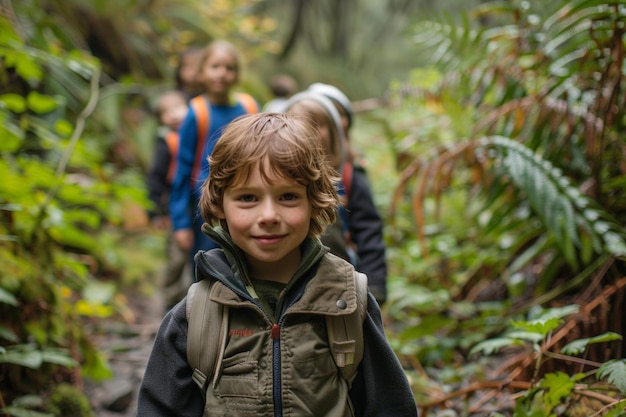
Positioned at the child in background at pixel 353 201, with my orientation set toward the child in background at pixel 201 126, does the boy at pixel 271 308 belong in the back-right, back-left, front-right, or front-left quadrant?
back-left

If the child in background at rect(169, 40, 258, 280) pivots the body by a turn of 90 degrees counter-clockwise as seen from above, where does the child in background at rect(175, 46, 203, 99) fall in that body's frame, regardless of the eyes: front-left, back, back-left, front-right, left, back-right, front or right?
left

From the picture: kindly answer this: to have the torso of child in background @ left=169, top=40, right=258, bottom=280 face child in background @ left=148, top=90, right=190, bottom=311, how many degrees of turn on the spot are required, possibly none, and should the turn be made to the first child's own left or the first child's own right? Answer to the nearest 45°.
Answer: approximately 180°

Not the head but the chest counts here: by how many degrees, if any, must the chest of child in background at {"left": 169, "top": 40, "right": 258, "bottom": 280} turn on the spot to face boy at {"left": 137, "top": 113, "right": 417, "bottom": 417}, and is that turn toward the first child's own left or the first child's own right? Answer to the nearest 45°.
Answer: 0° — they already face them

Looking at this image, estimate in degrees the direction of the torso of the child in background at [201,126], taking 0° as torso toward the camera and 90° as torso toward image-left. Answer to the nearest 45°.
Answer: approximately 0°

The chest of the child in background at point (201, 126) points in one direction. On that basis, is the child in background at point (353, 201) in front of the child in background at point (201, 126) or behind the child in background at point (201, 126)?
in front

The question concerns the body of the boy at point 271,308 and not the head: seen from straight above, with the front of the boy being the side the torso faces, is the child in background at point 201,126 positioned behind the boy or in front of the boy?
behind

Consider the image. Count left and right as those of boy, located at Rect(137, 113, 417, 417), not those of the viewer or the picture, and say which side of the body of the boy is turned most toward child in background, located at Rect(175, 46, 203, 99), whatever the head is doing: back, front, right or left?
back

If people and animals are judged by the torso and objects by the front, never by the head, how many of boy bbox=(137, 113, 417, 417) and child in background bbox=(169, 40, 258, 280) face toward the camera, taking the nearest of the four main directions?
2
